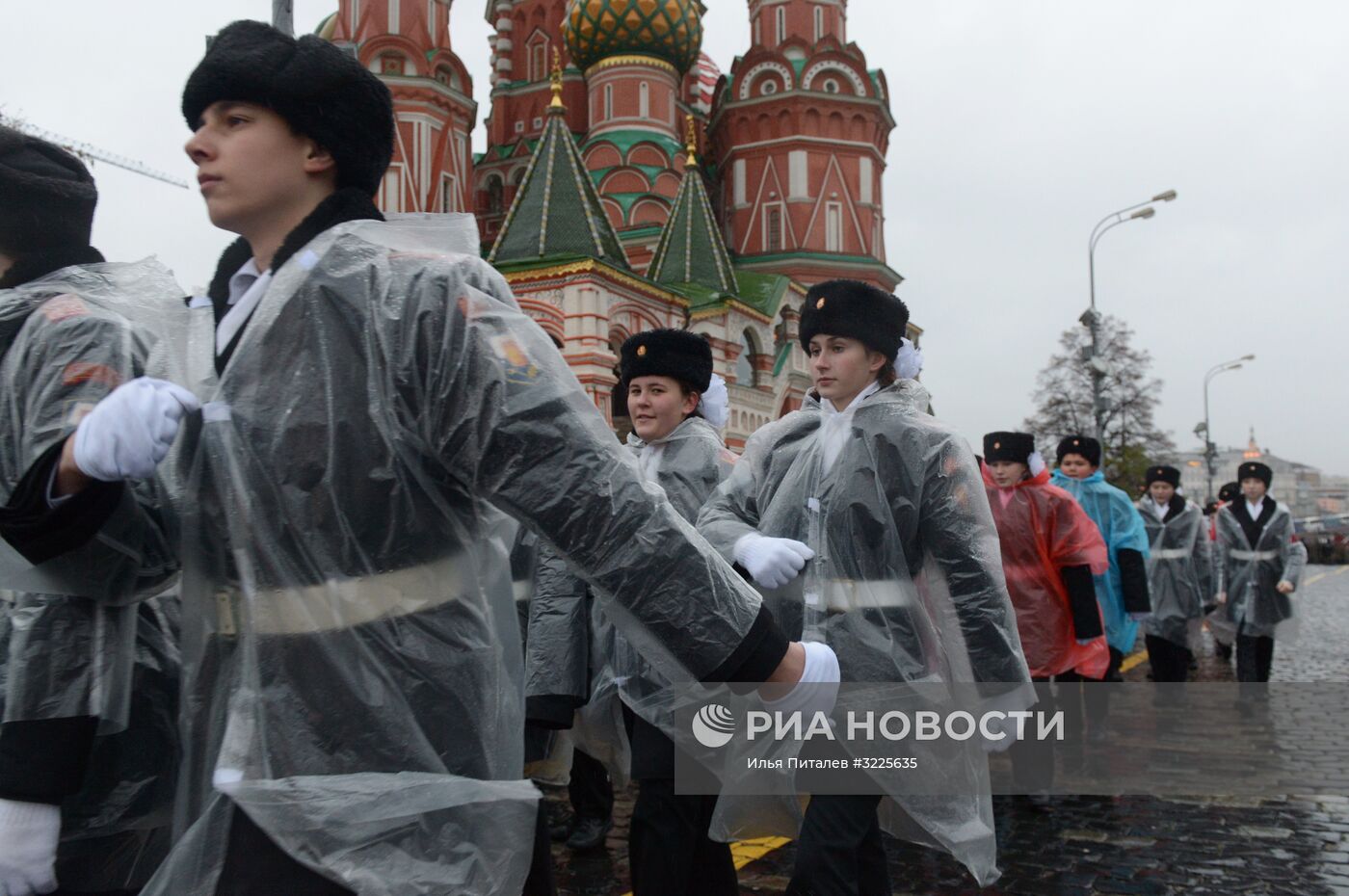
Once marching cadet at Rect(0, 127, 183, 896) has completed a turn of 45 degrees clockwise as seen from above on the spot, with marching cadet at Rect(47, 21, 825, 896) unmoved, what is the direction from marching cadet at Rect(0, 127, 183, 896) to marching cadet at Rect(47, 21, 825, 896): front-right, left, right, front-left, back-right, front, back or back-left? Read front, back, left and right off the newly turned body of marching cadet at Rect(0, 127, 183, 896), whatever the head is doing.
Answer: back

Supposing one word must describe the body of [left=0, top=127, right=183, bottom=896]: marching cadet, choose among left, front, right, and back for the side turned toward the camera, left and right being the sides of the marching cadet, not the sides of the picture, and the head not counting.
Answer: left

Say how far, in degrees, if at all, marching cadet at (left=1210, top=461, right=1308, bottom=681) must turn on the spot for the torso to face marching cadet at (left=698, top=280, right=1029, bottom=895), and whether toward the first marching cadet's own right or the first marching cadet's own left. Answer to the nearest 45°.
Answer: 0° — they already face them

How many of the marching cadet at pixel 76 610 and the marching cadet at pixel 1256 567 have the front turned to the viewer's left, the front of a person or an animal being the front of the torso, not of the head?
1

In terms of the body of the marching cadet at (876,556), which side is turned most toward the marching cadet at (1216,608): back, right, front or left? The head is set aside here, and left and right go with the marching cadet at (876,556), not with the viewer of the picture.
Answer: back
